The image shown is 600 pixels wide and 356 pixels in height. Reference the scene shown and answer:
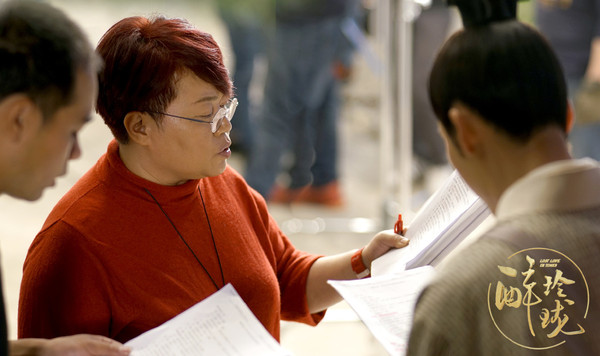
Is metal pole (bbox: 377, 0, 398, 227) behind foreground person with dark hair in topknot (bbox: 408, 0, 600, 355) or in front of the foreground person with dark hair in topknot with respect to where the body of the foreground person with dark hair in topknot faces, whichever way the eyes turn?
in front

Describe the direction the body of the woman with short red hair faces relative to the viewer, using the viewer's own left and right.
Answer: facing the viewer and to the right of the viewer

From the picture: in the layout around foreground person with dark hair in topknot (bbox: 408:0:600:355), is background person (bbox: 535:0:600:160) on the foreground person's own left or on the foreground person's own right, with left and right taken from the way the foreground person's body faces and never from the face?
on the foreground person's own right

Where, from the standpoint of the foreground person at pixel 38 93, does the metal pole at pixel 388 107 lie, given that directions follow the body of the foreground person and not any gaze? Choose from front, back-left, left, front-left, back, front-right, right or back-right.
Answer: front-left

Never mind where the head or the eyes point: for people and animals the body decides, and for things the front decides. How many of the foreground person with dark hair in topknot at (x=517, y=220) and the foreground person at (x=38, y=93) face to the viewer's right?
1

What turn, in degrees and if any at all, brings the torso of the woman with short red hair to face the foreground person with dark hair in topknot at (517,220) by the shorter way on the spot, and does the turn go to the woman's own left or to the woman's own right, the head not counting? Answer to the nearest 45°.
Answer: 0° — they already face them

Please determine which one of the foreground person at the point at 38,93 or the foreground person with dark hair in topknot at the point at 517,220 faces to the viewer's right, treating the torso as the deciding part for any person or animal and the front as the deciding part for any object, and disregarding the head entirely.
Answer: the foreground person at the point at 38,93

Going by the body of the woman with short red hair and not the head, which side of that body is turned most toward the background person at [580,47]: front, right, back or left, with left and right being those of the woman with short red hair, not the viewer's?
left

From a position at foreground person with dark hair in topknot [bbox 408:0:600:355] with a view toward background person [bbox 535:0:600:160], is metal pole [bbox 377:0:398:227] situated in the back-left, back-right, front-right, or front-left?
front-left

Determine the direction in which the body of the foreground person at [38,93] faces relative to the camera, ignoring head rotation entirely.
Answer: to the viewer's right

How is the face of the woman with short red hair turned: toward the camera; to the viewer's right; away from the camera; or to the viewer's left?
to the viewer's right

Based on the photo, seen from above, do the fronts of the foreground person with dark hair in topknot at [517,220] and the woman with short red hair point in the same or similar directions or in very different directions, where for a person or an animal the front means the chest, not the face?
very different directions

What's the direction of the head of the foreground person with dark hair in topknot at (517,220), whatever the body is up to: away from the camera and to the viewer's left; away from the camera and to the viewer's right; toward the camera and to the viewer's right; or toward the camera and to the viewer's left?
away from the camera and to the viewer's left

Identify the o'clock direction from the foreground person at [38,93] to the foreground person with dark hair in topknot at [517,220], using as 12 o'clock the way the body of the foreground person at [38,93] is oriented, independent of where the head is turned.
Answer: the foreground person with dark hair in topknot at [517,220] is roughly at 1 o'clock from the foreground person at [38,93].

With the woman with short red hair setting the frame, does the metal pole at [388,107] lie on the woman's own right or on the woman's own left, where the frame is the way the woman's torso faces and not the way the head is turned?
on the woman's own left
